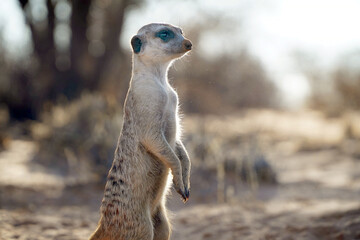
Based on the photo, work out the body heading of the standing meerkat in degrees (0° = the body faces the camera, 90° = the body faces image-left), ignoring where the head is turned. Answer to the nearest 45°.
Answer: approximately 270°
